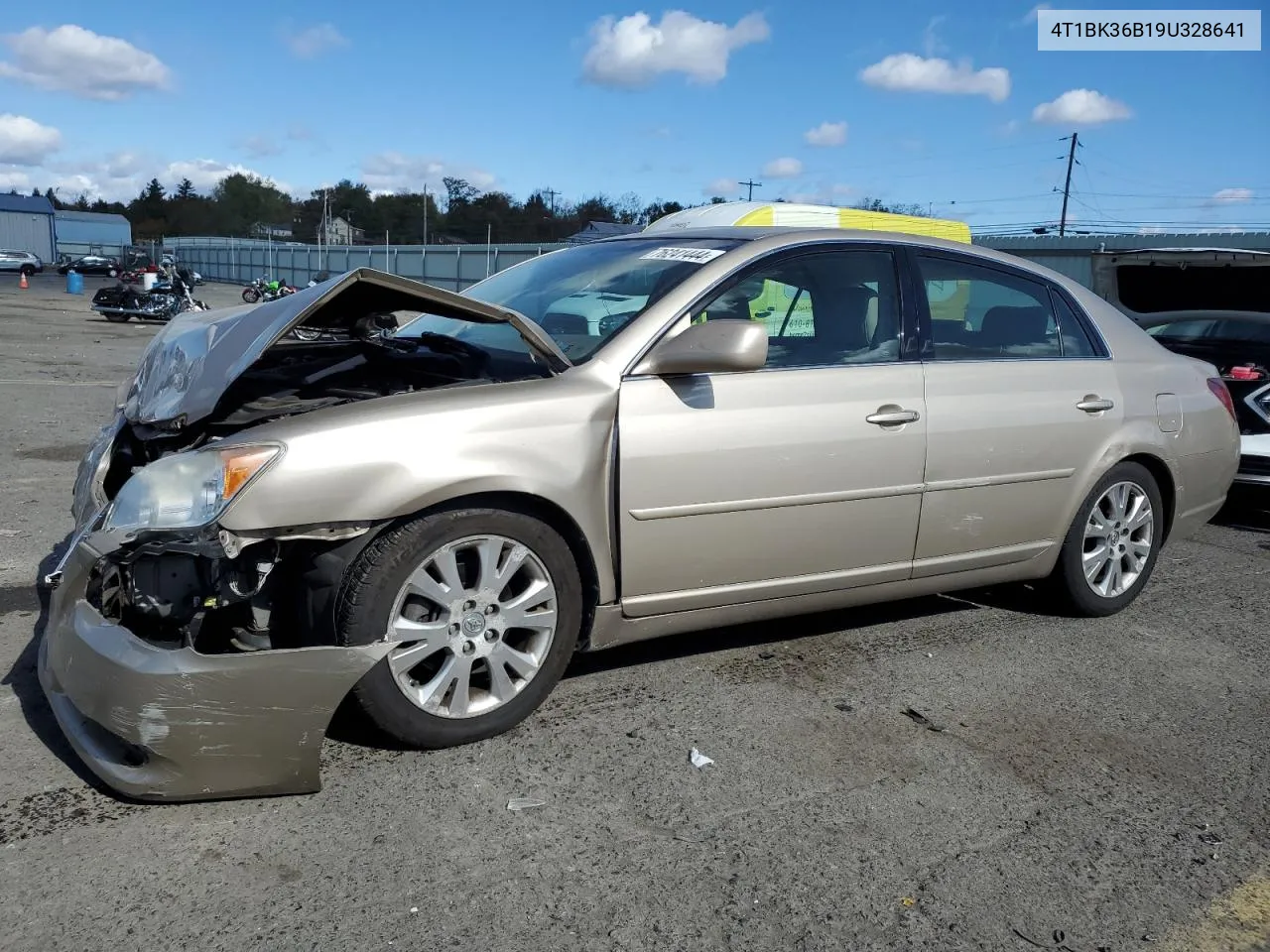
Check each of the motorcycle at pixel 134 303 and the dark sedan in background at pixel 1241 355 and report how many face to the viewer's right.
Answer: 1

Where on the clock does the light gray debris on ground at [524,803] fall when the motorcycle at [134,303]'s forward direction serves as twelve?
The light gray debris on ground is roughly at 3 o'clock from the motorcycle.

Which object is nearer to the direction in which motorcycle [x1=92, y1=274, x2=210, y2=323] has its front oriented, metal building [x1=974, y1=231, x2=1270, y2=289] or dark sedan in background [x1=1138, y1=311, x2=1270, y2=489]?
the metal building

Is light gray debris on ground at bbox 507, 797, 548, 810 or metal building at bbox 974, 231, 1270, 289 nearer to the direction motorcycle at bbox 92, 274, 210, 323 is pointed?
the metal building

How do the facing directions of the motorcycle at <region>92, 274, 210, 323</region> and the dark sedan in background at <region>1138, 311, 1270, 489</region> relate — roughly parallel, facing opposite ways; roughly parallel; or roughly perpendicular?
roughly perpendicular

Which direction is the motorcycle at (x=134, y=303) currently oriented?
to the viewer's right
